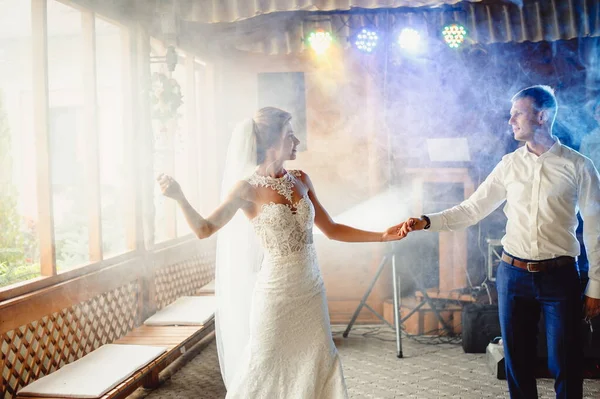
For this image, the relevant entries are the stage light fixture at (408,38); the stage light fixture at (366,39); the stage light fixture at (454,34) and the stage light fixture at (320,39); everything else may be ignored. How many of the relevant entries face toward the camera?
4

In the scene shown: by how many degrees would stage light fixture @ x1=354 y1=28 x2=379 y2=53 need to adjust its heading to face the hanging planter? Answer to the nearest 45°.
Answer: approximately 45° to its right

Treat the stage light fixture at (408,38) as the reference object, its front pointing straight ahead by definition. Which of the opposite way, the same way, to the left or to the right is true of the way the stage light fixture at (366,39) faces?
the same way

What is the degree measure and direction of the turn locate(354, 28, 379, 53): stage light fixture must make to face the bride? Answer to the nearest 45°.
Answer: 0° — it already faces them

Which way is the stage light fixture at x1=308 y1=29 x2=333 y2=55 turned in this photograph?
toward the camera

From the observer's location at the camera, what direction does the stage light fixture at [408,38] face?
facing the viewer

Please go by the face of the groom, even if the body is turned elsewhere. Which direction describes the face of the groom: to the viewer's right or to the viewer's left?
to the viewer's left

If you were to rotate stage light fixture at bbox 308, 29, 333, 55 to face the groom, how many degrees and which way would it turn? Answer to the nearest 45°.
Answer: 0° — it already faces them

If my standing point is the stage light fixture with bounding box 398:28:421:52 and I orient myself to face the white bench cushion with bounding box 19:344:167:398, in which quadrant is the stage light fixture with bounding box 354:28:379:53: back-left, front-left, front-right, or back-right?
front-right

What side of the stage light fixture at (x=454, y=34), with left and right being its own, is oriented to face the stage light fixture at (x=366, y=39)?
right

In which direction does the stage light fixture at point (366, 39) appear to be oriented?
toward the camera

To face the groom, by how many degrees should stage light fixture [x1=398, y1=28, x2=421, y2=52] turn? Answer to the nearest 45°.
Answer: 0° — it already faces them

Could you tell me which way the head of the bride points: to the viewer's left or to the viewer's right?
to the viewer's right
